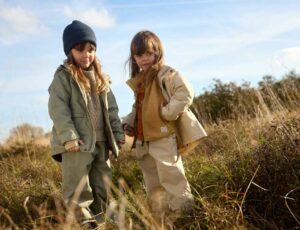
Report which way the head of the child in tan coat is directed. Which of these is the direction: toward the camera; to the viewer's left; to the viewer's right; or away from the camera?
toward the camera

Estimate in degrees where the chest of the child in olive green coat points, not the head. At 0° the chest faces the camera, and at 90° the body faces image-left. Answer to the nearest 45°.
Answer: approximately 315°

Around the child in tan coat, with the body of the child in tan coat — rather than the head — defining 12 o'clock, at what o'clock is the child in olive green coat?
The child in olive green coat is roughly at 2 o'clock from the child in tan coat.

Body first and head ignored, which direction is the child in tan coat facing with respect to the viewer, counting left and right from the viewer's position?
facing the viewer and to the left of the viewer

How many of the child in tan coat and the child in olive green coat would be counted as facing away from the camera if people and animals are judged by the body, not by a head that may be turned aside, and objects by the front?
0
